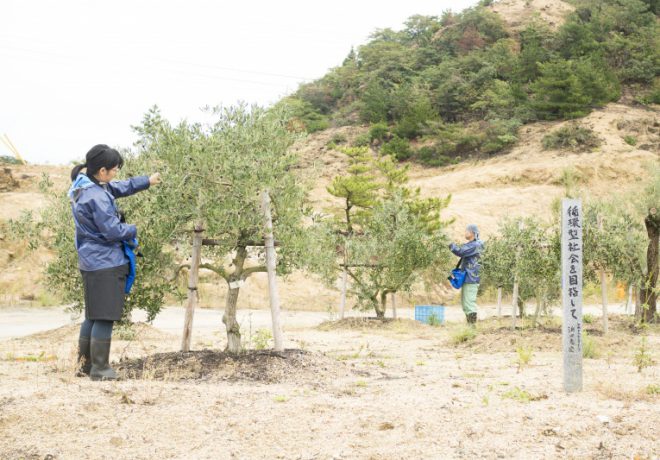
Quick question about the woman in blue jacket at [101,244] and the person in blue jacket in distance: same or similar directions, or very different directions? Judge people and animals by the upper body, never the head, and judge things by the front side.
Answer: very different directions

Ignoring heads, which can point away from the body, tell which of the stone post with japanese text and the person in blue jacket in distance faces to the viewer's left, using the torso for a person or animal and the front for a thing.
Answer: the person in blue jacket in distance

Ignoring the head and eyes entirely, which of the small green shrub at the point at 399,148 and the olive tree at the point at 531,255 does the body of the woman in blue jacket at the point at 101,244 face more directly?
the olive tree

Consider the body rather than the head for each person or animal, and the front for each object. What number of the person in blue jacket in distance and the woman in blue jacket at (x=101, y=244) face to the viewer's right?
1

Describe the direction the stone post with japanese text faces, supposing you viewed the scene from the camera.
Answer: facing the viewer

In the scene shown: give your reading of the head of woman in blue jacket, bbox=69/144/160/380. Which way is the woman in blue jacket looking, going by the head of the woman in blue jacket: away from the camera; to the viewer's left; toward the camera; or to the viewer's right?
to the viewer's right

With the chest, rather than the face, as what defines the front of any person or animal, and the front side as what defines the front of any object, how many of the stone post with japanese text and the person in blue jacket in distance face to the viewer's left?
1

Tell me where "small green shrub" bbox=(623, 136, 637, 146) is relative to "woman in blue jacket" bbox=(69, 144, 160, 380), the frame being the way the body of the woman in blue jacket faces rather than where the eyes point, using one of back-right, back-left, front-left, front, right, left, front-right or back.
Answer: front-left

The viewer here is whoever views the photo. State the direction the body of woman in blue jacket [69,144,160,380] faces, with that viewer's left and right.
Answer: facing to the right of the viewer

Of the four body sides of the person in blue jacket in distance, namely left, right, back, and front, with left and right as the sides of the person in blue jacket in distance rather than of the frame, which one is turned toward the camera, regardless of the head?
left

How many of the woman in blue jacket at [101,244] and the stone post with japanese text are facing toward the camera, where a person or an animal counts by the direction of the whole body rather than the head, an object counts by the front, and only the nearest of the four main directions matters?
1

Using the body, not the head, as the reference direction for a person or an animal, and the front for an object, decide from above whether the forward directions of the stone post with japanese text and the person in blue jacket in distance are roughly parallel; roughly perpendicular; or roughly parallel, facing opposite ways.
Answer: roughly perpendicular

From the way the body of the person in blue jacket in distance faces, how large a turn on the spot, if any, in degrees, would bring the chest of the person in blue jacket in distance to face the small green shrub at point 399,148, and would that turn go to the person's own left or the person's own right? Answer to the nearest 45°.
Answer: approximately 90° to the person's own right

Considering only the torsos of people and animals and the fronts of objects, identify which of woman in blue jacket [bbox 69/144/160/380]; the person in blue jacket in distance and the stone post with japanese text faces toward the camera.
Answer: the stone post with japanese text

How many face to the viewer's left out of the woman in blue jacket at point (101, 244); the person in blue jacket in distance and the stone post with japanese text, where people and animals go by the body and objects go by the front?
1
